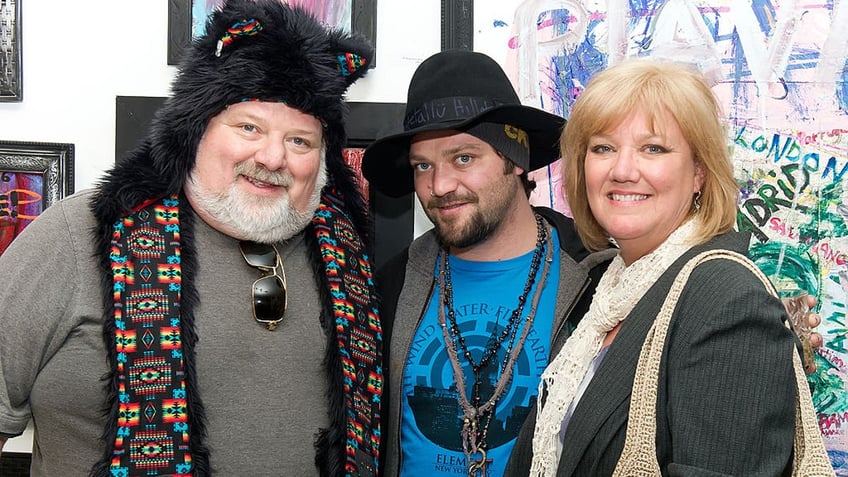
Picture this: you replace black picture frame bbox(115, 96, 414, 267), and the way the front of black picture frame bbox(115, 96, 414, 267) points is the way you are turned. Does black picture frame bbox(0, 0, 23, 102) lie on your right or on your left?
on your right

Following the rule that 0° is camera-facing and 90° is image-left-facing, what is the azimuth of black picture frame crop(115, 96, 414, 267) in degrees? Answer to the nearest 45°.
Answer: approximately 0°

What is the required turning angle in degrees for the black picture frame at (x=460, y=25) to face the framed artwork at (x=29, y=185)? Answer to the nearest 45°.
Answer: approximately 90° to its right

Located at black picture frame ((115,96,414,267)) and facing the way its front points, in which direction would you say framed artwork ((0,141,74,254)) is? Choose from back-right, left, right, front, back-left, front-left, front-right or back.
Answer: right

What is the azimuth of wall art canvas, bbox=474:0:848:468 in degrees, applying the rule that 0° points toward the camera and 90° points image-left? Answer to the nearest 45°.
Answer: approximately 0°

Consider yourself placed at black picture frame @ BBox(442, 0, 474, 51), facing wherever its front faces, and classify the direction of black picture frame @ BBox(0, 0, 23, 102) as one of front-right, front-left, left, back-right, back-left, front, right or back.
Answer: right
